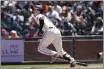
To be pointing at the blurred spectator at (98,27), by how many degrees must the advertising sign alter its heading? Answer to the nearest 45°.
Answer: approximately 90° to its left

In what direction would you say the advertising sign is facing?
toward the camera

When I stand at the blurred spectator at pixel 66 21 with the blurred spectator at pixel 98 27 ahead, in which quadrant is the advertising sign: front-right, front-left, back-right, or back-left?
back-right

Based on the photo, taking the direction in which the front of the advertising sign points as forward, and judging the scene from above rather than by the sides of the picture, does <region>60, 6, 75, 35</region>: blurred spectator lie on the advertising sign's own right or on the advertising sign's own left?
on the advertising sign's own left
